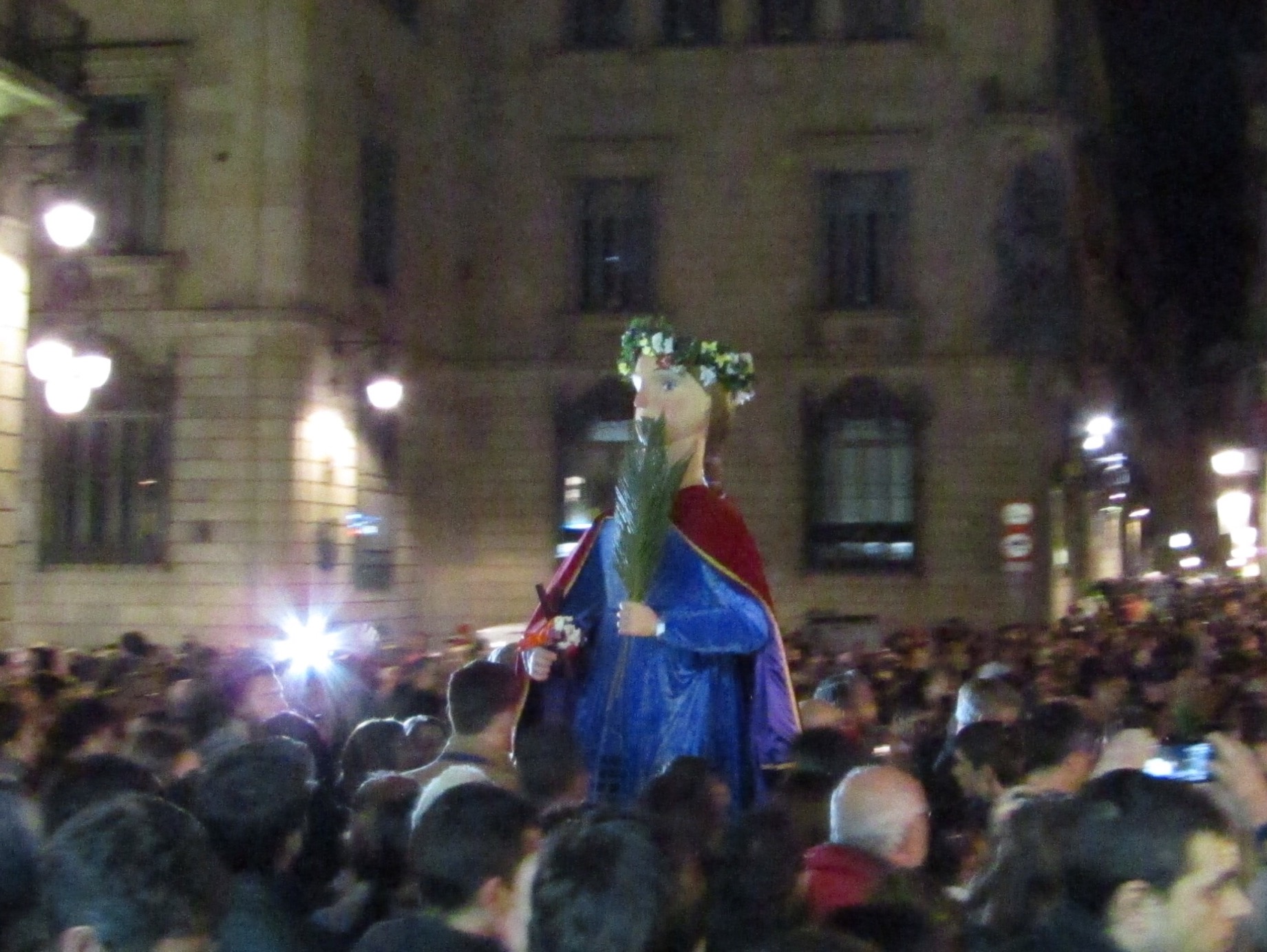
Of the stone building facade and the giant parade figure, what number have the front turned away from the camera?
0

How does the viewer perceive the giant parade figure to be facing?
facing the viewer and to the left of the viewer

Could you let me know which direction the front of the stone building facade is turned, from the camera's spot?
facing the viewer

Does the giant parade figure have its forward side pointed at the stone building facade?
no

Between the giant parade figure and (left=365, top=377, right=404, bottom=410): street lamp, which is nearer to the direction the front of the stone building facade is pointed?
the giant parade figure

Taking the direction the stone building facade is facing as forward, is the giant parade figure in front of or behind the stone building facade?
in front
